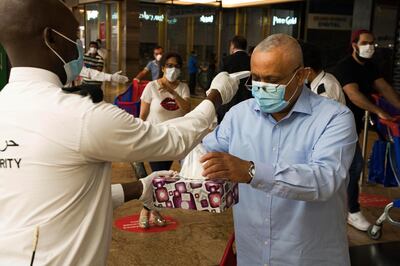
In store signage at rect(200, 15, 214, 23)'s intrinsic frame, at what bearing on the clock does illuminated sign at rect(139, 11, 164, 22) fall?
The illuminated sign is roughly at 4 o'clock from the store signage.

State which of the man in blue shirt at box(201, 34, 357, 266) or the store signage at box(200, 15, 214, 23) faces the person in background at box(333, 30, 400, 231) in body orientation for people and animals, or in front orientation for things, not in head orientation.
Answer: the store signage

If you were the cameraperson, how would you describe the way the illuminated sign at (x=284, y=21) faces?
facing the viewer

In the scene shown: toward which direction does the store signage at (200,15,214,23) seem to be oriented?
toward the camera

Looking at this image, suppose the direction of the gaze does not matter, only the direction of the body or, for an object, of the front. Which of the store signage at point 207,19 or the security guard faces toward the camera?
the store signage

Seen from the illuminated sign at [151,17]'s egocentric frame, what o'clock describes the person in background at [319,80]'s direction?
The person in background is roughly at 12 o'clock from the illuminated sign.

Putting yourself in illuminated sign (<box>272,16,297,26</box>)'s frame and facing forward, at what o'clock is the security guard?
The security guard is roughly at 12 o'clock from the illuminated sign.

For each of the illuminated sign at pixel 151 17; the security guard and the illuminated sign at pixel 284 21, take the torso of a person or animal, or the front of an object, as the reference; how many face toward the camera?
2

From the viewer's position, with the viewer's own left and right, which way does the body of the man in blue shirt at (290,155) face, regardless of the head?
facing the viewer and to the left of the viewer

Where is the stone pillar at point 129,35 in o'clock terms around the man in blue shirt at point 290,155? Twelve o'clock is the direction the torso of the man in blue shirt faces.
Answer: The stone pillar is roughly at 4 o'clock from the man in blue shirt.

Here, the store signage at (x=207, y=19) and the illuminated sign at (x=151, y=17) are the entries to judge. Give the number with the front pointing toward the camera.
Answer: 2

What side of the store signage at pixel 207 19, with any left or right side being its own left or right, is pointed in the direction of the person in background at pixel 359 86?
front

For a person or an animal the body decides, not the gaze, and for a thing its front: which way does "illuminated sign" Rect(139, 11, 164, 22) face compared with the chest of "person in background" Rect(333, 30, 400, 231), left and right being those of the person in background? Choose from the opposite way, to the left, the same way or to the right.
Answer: the same way

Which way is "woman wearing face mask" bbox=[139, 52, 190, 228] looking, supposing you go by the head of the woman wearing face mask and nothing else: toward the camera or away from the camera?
toward the camera

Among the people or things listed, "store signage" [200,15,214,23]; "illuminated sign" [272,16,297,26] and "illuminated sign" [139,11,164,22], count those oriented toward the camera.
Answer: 3

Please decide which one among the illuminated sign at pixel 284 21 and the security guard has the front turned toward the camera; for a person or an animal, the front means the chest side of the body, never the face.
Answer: the illuminated sign

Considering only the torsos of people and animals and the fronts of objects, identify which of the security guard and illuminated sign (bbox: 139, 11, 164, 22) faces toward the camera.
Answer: the illuminated sign

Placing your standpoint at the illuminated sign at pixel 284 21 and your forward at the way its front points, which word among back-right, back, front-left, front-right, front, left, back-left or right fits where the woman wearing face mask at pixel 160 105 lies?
front
